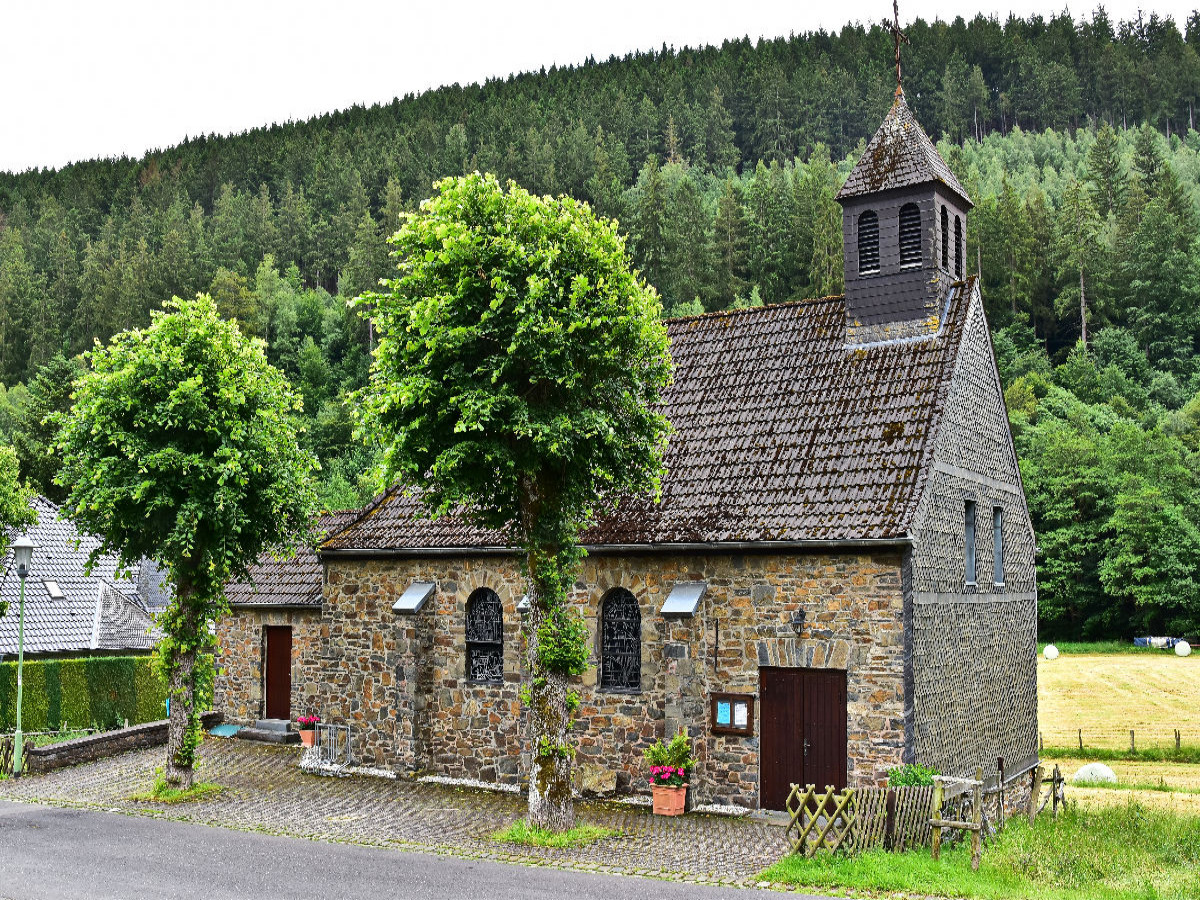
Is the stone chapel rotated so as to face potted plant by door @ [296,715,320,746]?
no

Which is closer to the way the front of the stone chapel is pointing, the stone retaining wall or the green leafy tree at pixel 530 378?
the green leafy tree

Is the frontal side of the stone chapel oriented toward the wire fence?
no

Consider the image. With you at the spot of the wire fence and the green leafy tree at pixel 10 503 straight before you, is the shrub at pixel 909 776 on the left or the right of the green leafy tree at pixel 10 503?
left

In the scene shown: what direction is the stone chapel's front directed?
toward the camera

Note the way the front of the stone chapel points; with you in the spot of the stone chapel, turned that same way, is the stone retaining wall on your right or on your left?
on your right

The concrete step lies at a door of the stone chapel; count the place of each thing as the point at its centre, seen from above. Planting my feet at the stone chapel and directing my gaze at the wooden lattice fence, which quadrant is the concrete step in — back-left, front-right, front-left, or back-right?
back-right

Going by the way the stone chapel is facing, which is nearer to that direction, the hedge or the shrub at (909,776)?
the shrub

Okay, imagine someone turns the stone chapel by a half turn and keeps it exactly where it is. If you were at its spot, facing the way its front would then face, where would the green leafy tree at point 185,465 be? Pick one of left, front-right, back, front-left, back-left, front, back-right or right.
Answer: left

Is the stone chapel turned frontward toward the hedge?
no

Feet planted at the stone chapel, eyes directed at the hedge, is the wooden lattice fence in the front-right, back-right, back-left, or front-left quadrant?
back-left

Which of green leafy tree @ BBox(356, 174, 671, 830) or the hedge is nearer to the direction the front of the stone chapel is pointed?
the green leafy tree

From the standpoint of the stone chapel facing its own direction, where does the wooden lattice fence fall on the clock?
The wooden lattice fence is roughly at 10 o'clock from the stone chapel.

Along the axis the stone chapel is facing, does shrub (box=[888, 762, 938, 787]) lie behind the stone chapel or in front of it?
in front
